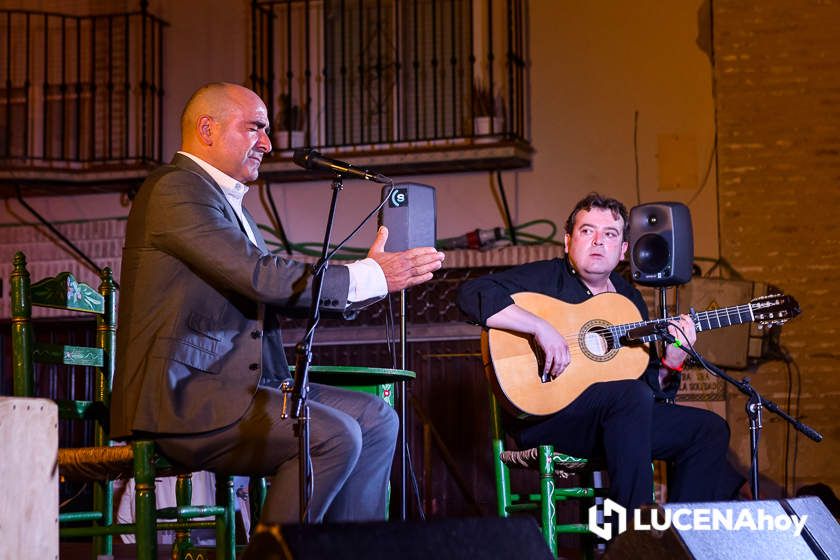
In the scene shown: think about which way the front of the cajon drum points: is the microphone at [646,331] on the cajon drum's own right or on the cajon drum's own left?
on the cajon drum's own left

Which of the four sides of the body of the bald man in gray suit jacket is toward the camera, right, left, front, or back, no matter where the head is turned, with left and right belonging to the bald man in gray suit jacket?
right

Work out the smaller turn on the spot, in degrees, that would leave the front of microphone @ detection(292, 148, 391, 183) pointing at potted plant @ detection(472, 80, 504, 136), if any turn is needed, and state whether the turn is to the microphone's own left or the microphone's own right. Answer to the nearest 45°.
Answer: approximately 90° to the microphone's own right

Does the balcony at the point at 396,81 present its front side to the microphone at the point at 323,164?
yes

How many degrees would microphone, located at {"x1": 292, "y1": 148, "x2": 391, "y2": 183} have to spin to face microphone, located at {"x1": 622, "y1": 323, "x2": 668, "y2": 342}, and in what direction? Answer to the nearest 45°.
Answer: approximately 135° to its right

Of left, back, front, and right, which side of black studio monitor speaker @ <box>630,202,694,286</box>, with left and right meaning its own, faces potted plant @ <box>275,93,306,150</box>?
right

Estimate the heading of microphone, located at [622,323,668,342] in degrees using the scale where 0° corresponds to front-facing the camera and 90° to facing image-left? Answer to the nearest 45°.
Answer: approximately 90°

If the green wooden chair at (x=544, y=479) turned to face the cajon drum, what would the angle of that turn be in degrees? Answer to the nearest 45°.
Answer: approximately 90° to its right

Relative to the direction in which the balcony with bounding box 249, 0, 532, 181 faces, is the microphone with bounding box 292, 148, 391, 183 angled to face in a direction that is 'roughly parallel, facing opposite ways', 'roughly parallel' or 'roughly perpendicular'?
roughly perpendicular

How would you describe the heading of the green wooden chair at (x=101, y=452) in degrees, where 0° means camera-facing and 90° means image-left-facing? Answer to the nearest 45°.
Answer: approximately 315°

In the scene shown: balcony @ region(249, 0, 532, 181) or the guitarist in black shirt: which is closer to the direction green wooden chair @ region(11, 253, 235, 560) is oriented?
the guitarist in black shirt

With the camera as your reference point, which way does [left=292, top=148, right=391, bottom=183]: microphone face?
facing to the left of the viewer
